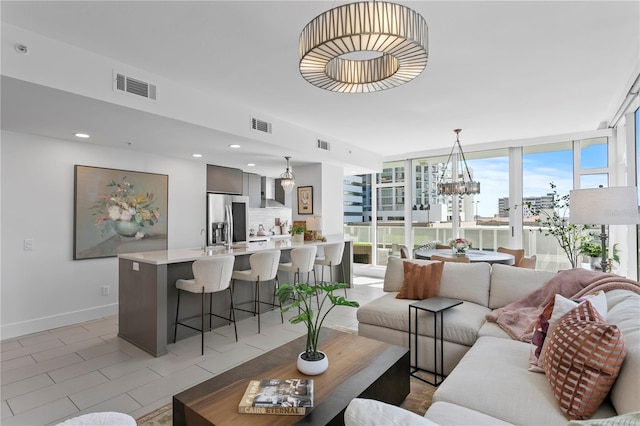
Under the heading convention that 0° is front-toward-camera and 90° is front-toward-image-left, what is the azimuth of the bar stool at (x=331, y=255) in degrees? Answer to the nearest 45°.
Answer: approximately 135°

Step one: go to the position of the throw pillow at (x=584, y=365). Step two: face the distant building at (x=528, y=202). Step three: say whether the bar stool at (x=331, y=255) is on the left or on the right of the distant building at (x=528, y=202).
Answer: left

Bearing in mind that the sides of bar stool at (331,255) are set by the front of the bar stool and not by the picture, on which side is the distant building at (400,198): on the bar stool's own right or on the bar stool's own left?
on the bar stool's own right

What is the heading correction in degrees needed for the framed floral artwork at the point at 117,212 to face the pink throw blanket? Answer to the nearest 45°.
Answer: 0° — it already faces it

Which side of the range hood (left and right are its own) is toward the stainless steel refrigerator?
right

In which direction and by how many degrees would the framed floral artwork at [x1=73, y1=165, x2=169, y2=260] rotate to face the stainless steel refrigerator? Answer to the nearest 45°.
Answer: approximately 90° to its left

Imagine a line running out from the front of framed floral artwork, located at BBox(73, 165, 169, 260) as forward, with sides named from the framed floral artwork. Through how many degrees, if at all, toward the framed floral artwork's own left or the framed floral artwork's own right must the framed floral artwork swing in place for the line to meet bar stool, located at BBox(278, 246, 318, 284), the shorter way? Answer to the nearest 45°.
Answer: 0° — it already faces it

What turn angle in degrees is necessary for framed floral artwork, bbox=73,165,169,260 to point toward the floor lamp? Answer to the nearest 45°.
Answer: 0° — it already faces it

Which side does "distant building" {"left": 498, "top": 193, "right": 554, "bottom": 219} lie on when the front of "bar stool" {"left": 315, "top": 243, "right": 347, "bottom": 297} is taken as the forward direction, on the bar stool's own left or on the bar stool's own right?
on the bar stool's own right
